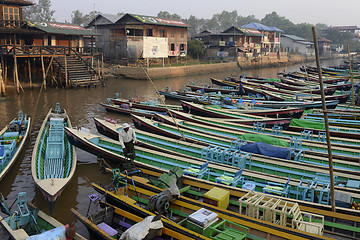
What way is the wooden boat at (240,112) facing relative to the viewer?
to the viewer's left

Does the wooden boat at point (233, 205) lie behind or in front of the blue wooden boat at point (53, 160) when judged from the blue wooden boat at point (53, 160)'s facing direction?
in front

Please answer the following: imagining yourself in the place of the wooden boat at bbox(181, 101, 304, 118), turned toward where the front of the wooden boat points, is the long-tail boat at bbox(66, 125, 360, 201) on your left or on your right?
on your left

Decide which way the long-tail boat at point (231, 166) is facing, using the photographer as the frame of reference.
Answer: facing away from the viewer and to the left of the viewer

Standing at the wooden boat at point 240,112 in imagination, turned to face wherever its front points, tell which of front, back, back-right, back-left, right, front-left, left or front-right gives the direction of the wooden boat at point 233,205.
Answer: left

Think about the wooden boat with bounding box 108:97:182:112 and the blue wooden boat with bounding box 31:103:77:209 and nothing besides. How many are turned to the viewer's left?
1

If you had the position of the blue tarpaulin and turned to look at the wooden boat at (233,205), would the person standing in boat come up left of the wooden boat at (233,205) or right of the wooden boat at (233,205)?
right

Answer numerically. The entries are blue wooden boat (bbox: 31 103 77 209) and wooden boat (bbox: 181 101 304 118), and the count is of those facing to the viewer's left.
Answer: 1

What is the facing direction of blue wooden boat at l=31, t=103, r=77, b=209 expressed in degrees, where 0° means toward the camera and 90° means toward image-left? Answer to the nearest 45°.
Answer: approximately 0°
